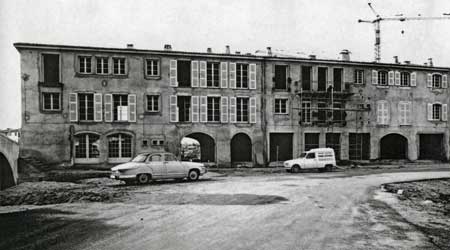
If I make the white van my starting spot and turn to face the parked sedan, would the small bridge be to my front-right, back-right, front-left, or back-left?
front-right

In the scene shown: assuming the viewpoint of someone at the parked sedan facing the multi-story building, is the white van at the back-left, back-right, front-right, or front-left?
front-right

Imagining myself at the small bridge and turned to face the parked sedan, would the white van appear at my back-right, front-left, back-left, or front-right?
front-left

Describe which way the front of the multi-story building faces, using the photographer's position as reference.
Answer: facing the viewer

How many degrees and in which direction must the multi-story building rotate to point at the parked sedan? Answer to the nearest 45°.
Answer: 0° — it already faces it

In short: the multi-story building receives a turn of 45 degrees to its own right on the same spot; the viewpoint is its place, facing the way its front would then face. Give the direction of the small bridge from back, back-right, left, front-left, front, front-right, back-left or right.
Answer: front

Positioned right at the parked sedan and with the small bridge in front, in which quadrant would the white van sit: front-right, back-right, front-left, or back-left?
back-right
